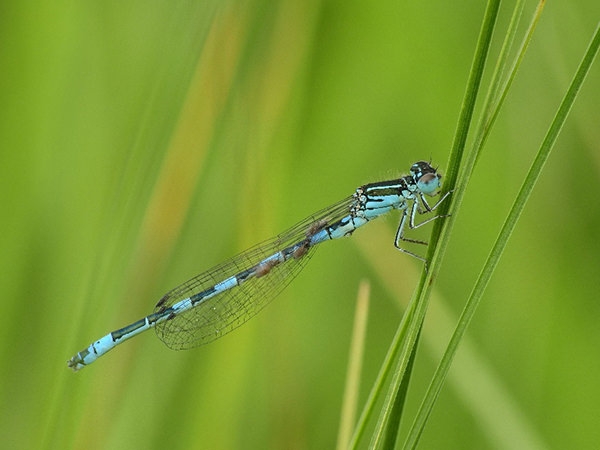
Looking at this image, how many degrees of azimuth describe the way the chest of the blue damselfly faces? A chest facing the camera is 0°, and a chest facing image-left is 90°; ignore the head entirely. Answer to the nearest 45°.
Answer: approximately 270°
